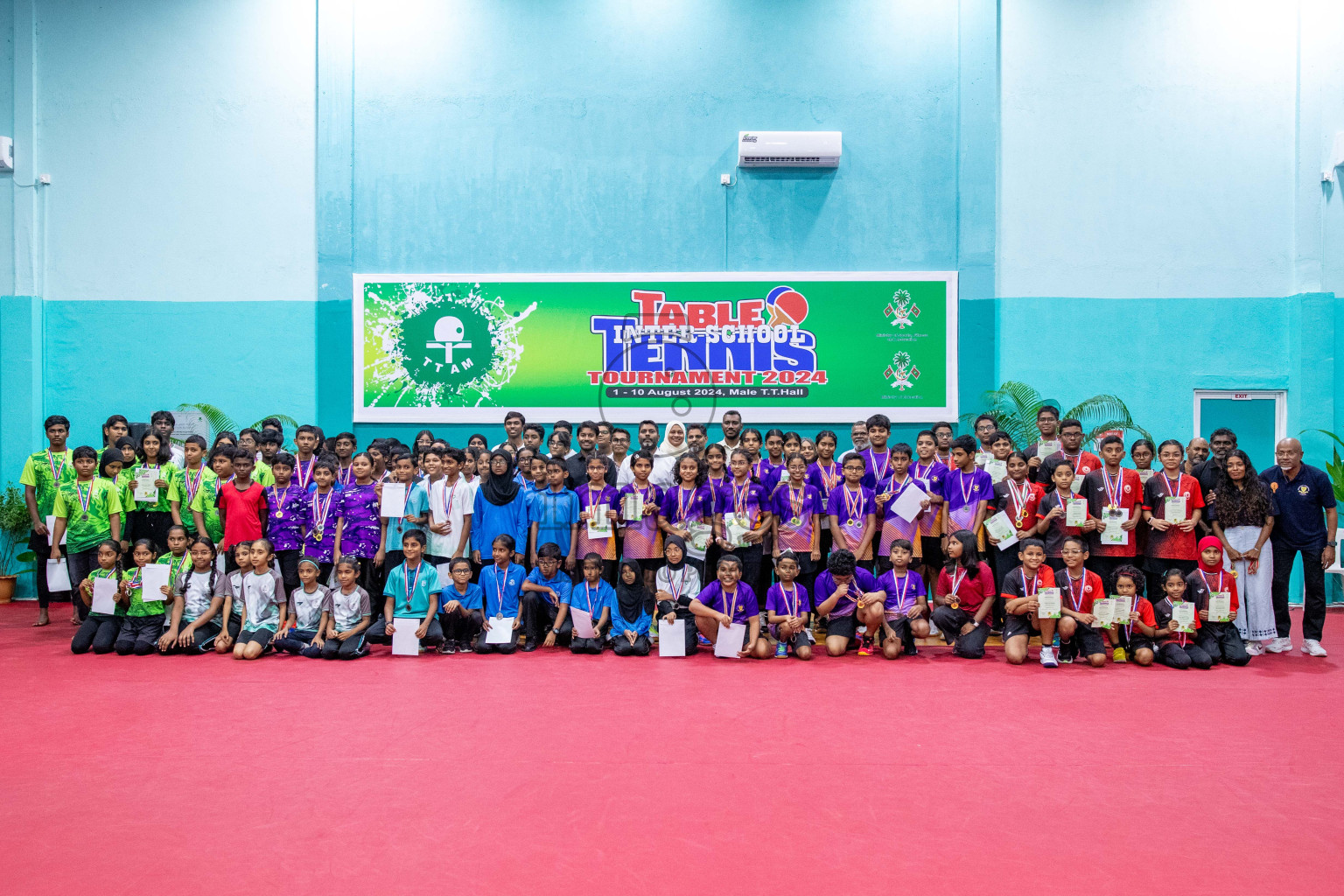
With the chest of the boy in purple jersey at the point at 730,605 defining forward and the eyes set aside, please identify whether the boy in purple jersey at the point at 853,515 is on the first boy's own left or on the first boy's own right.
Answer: on the first boy's own left

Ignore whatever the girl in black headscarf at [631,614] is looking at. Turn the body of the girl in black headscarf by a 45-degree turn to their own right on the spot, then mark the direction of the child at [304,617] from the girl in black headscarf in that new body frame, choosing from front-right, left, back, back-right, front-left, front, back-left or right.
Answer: front-right

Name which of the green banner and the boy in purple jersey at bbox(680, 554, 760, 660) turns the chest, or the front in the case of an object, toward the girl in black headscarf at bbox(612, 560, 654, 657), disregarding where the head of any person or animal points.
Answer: the green banner

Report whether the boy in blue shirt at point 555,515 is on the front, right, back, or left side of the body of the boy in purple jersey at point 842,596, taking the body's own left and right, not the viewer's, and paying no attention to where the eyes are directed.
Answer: right

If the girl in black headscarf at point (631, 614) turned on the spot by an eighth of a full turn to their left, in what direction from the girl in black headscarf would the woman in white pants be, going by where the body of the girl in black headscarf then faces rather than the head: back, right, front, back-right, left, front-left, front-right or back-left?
front-left

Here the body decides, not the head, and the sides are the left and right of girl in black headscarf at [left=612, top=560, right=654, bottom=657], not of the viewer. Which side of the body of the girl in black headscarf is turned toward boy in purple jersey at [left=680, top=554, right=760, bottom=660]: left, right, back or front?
left

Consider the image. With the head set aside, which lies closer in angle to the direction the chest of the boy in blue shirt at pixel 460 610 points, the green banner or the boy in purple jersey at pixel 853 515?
the boy in purple jersey

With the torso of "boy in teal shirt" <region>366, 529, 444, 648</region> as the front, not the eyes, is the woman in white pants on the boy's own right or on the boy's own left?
on the boy's own left
